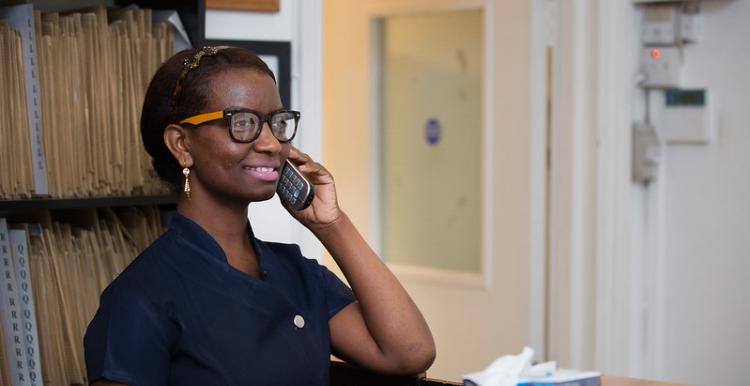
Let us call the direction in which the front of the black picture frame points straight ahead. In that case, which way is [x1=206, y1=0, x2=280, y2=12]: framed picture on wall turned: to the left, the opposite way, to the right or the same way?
the same way

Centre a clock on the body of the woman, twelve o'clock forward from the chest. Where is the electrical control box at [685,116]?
The electrical control box is roughly at 9 o'clock from the woman.

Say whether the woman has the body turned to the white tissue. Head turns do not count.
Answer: no

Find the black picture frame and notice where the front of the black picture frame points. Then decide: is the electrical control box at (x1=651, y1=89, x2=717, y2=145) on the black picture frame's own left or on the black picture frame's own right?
on the black picture frame's own left

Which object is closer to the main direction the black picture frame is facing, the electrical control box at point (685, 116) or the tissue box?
the tissue box

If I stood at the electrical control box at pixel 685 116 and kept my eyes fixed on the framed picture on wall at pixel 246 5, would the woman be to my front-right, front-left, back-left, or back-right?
front-left

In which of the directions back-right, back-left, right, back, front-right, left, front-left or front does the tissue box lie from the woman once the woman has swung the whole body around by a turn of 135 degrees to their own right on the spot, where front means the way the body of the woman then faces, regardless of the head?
back

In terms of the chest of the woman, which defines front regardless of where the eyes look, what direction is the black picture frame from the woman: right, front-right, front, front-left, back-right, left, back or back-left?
back-left

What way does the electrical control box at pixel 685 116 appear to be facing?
toward the camera

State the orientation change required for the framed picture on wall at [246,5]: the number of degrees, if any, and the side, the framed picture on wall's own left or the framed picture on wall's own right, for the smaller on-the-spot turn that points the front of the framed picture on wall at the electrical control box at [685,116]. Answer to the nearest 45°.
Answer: approximately 90° to the framed picture on wall's own left

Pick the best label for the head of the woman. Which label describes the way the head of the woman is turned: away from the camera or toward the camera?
toward the camera

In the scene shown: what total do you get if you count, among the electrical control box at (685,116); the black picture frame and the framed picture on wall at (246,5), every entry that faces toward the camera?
3

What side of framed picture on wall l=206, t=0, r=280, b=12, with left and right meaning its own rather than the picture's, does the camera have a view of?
front

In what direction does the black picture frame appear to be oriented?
toward the camera

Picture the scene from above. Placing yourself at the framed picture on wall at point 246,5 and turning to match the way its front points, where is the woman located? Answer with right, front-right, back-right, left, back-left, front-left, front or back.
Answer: front

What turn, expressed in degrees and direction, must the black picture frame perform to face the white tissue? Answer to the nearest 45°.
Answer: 0° — it already faces it

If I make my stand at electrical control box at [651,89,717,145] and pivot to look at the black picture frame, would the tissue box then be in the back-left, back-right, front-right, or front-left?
front-left

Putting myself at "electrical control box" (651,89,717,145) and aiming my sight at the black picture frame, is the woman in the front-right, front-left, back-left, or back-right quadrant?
front-left
